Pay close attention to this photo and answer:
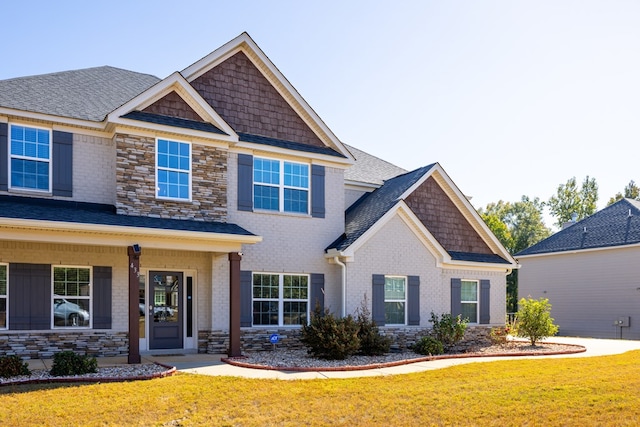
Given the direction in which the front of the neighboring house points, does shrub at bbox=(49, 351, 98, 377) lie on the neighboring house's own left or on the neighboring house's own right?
on the neighboring house's own right

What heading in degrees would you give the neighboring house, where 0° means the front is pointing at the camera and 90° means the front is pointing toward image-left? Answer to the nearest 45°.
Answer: approximately 315°

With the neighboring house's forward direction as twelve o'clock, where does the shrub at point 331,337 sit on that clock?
The shrub is roughly at 2 o'clock from the neighboring house.

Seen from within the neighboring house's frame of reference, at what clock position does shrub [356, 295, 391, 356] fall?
The shrub is roughly at 2 o'clock from the neighboring house.

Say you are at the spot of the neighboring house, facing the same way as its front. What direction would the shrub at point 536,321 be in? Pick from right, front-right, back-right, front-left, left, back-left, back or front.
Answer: front-right

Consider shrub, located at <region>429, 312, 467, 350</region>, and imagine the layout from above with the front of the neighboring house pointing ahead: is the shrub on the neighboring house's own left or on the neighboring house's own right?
on the neighboring house's own right
